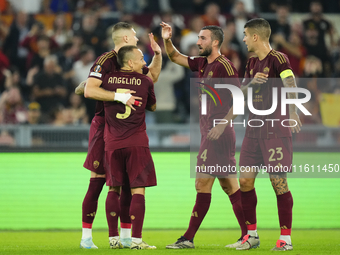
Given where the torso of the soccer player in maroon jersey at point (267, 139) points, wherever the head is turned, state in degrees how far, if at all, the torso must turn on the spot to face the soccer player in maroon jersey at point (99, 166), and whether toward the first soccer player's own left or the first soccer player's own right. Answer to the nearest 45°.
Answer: approximately 45° to the first soccer player's own right

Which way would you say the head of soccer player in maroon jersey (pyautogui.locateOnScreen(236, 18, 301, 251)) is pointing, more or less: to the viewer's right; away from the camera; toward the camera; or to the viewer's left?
to the viewer's left

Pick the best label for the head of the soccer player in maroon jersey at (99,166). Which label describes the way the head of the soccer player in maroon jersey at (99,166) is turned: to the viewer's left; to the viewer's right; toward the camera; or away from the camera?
to the viewer's right

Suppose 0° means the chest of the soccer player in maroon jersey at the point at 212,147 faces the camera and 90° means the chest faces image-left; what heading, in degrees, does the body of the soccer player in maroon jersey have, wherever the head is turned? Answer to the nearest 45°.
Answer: approximately 90°

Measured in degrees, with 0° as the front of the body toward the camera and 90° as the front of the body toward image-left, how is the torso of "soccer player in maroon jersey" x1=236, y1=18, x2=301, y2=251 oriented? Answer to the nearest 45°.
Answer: approximately 45°

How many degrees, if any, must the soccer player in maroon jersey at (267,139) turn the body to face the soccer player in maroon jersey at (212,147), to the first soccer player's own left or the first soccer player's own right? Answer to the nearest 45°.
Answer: approximately 45° to the first soccer player's own right
